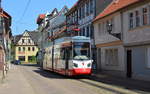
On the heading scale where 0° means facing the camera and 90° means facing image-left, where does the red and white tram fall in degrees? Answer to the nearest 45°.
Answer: approximately 315°
